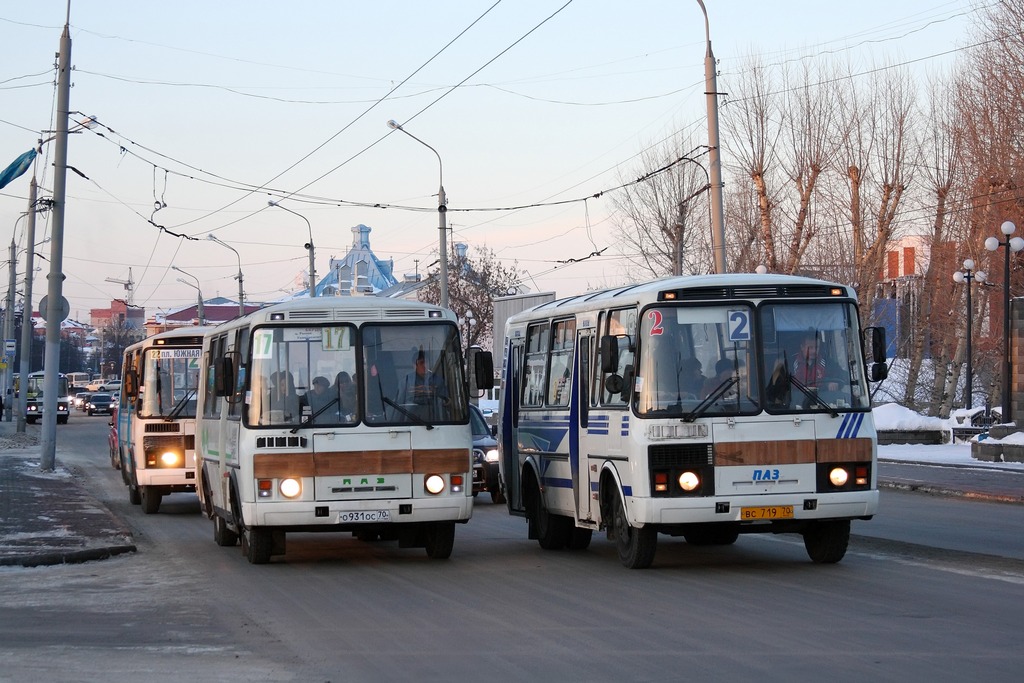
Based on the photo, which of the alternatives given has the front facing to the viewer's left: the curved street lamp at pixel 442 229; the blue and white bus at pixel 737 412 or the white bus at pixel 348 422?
the curved street lamp

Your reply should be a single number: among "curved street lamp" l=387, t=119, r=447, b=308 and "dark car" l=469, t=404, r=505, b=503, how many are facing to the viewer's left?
1

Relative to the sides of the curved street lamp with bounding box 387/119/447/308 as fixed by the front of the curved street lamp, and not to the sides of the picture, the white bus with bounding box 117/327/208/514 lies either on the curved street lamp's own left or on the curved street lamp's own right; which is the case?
on the curved street lamp's own left

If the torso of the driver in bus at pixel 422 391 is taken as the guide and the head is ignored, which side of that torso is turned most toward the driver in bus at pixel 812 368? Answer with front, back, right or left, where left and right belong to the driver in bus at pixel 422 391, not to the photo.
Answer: left

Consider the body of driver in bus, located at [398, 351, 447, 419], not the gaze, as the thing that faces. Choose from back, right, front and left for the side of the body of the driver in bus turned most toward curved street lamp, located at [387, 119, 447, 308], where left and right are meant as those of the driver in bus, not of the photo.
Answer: back

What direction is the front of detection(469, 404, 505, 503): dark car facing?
toward the camera

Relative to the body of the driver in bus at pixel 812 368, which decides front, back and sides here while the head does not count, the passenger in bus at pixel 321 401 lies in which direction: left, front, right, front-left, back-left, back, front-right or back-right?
right

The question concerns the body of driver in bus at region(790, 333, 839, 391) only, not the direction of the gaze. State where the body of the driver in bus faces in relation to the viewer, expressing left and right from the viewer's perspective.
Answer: facing the viewer

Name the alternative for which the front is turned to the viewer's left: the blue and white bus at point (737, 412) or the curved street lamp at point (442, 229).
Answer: the curved street lamp

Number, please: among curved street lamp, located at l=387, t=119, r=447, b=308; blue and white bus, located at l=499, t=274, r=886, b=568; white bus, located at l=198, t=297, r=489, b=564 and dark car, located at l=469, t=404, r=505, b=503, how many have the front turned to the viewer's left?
1

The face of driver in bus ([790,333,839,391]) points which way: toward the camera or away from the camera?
toward the camera

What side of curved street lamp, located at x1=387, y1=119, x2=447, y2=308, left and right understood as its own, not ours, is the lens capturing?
left

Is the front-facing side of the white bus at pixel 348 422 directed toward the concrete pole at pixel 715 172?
no

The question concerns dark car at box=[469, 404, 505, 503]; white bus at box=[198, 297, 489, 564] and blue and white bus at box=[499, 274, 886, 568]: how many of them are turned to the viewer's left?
0

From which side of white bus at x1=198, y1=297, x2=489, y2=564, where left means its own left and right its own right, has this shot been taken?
front

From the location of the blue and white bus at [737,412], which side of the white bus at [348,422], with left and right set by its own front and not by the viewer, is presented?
left

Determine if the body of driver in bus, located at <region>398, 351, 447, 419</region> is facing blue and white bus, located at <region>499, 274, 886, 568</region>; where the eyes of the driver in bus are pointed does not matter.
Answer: no

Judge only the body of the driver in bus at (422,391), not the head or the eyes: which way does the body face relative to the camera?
toward the camera
